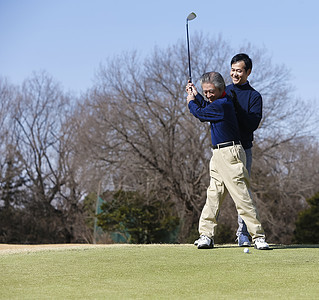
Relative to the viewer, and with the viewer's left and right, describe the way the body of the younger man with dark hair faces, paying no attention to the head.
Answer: facing the viewer and to the left of the viewer

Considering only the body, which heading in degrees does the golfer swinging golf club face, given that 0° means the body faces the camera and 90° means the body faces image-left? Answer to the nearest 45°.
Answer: approximately 45°

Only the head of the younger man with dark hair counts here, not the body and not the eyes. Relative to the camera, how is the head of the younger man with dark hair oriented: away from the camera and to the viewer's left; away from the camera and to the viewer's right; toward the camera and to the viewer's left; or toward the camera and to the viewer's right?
toward the camera and to the viewer's left

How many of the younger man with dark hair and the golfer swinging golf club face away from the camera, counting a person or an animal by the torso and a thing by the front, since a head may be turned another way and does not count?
0

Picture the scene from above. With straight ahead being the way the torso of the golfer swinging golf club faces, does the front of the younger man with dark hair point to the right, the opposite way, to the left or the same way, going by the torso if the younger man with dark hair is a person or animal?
the same way
